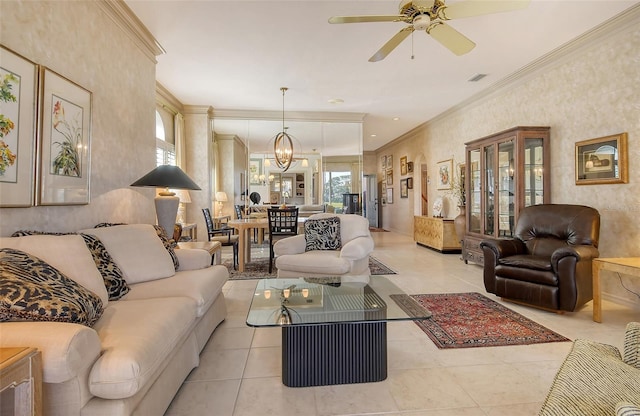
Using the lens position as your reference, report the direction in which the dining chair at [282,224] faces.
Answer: facing away from the viewer

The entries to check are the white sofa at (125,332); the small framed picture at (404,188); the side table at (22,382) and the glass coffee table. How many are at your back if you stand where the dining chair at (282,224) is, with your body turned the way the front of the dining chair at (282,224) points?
3

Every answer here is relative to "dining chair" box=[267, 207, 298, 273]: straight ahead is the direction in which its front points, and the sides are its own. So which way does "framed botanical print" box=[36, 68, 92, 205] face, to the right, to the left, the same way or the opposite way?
to the right

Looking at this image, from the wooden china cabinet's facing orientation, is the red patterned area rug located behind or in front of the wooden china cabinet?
in front

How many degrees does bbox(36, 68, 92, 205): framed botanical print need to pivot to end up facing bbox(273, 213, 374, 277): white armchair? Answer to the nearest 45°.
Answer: approximately 45° to its left

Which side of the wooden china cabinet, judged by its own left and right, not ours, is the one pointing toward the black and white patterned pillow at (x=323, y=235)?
front

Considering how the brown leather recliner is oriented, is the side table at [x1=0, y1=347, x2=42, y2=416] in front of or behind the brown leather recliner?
in front

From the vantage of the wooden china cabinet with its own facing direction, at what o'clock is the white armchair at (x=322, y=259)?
The white armchair is roughly at 12 o'clock from the wooden china cabinet.

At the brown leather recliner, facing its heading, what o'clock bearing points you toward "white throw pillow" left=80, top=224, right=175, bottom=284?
The white throw pillow is roughly at 12 o'clock from the brown leather recliner.

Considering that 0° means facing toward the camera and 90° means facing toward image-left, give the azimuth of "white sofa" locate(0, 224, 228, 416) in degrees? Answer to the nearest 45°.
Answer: approximately 315°

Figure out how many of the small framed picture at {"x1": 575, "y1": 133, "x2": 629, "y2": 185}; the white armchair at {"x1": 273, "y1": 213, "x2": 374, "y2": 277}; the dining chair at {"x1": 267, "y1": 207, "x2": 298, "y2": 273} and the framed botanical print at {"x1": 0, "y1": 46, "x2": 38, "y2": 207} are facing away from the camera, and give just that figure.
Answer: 1

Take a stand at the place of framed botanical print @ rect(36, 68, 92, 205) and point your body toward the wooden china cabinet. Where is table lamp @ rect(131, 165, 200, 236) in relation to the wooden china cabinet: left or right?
left

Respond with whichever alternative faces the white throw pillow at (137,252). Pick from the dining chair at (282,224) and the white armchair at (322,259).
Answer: the white armchair

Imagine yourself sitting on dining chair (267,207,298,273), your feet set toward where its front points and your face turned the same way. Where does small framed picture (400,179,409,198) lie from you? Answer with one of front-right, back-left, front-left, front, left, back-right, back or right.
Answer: front-right

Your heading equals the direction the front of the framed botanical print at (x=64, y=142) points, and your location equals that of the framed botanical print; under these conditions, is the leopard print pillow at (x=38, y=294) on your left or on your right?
on your right

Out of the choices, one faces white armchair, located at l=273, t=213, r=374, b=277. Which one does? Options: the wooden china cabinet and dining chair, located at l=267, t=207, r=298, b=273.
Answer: the wooden china cabinet

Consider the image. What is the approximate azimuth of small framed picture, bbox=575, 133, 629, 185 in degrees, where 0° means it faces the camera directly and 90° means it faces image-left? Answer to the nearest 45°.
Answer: approximately 45°

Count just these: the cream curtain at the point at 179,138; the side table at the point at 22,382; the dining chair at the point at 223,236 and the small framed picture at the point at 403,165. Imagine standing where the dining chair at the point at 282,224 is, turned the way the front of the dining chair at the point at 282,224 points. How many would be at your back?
1

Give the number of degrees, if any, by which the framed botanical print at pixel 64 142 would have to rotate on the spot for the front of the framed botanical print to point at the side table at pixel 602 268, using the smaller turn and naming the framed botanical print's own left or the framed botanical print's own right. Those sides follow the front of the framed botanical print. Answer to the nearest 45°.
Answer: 0° — it already faces it

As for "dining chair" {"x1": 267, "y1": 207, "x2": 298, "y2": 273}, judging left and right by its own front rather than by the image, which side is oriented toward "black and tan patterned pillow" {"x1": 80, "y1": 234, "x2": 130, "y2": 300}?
back
